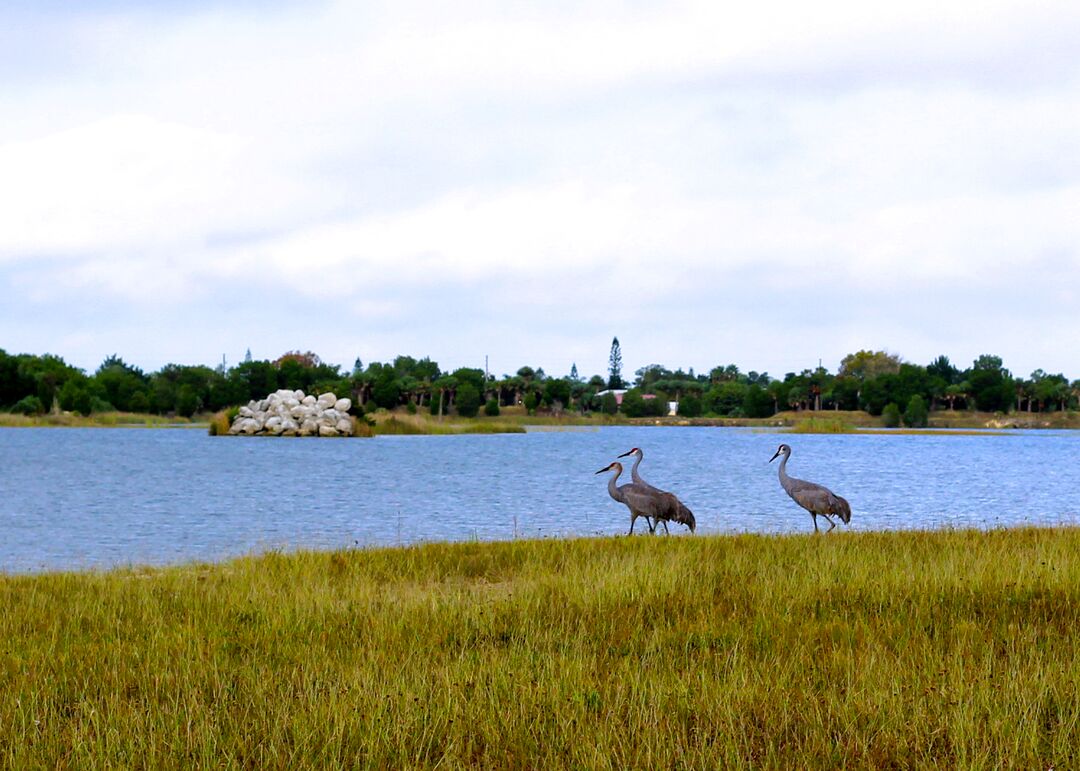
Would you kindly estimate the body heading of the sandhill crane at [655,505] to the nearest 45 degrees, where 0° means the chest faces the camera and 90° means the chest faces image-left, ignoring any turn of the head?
approximately 90°
